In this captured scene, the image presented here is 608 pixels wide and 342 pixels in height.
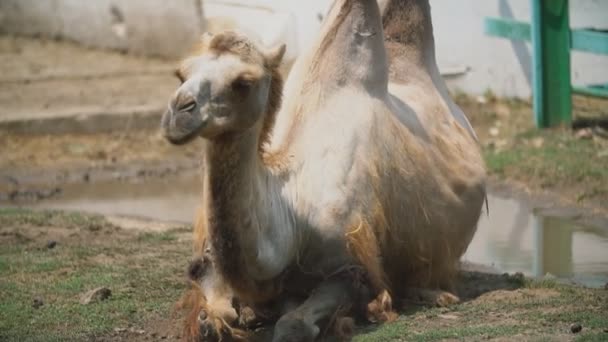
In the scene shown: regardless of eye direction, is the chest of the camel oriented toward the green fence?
no

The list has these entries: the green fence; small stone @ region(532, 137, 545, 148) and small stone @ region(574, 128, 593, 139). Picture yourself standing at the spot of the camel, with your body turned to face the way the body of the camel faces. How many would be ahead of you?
0

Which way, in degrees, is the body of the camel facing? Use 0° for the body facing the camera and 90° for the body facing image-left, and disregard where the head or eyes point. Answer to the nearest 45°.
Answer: approximately 45°

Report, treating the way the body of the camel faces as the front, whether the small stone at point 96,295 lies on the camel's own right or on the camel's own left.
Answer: on the camel's own right

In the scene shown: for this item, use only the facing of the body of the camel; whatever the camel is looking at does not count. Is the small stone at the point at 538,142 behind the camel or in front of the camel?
behind

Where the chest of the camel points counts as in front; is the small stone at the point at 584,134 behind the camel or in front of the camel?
behind

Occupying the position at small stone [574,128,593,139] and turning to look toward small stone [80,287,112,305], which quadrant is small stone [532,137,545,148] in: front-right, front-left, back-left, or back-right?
front-right

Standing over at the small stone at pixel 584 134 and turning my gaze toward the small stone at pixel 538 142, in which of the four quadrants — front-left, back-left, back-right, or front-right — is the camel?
front-left
